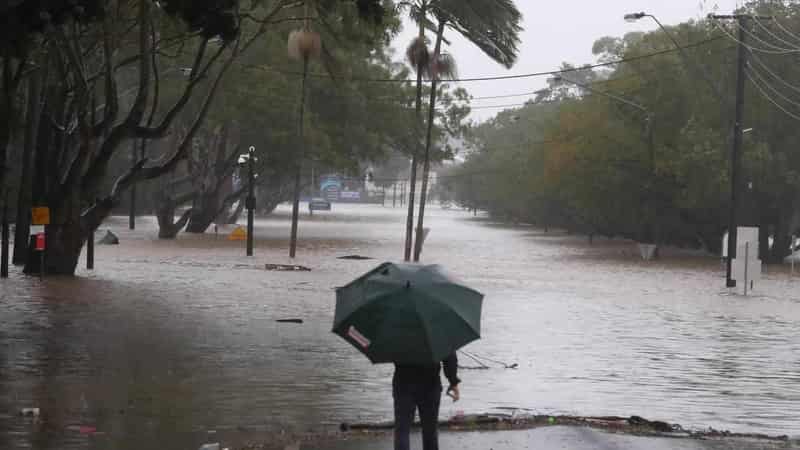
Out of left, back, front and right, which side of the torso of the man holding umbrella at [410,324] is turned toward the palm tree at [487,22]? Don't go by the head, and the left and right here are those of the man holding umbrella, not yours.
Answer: front

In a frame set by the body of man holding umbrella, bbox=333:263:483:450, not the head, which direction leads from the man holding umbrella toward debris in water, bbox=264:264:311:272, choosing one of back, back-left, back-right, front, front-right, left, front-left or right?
front

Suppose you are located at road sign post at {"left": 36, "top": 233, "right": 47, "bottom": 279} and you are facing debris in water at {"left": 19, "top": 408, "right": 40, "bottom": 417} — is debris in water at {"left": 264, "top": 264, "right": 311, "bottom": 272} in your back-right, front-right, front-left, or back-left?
back-left

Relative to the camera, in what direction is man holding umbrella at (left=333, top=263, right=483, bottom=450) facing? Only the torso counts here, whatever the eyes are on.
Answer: away from the camera

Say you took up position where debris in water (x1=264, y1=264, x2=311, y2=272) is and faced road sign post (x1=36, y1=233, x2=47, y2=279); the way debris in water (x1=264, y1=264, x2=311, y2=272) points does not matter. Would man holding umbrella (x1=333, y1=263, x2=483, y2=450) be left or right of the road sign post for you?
left

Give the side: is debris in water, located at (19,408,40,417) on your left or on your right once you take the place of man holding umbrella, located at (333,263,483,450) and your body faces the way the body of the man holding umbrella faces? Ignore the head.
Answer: on your left
